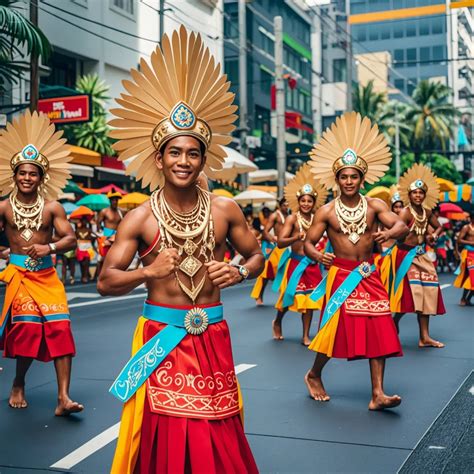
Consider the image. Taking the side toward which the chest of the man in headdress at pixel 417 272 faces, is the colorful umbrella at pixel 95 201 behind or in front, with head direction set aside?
behind

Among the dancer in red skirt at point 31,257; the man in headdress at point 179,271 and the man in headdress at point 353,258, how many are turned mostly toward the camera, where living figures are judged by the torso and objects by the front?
3

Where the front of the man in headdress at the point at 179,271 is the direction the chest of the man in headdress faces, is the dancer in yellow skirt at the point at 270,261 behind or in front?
behind

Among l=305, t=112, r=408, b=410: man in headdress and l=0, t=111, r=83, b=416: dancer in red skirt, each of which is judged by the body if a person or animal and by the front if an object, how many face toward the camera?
2

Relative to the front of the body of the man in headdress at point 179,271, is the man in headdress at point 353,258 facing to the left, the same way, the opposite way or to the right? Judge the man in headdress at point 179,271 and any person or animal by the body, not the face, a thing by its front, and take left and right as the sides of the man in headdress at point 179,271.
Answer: the same way

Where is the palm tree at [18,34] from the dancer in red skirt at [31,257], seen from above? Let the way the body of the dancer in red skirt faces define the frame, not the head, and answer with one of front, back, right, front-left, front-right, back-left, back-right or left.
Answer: back

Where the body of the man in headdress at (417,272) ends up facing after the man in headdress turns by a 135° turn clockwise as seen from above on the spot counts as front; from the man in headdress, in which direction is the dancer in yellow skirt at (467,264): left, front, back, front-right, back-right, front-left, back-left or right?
right

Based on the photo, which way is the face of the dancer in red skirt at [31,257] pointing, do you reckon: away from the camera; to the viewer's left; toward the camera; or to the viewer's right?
toward the camera

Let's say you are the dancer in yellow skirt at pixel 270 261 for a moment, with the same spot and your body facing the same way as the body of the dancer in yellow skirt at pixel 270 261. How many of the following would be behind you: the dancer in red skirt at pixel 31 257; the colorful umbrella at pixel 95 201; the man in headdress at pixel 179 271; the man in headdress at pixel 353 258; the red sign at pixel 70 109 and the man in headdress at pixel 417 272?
2

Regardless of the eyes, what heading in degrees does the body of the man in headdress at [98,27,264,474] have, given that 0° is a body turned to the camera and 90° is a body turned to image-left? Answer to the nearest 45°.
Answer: approximately 0°

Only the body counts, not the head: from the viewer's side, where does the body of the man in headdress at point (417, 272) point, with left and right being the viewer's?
facing the viewer and to the right of the viewer

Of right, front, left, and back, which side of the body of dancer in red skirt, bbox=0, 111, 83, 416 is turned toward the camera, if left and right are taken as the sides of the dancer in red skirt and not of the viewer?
front

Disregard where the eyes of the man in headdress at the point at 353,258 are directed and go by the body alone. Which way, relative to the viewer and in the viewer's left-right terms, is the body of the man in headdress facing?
facing the viewer

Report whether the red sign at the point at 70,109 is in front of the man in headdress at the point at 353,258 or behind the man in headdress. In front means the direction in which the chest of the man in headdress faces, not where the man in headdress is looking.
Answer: behind

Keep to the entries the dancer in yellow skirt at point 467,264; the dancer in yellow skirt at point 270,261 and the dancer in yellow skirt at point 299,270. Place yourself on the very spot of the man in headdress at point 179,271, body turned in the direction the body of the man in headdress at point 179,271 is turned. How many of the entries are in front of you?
0
